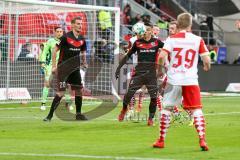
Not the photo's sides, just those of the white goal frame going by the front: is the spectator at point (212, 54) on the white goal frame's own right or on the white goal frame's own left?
on the white goal frame's own left

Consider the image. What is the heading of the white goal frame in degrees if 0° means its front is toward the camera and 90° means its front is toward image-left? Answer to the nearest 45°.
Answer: approximately 315°

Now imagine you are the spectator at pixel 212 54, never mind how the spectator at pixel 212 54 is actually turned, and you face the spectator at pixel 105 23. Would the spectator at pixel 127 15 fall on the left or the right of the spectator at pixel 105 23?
right
